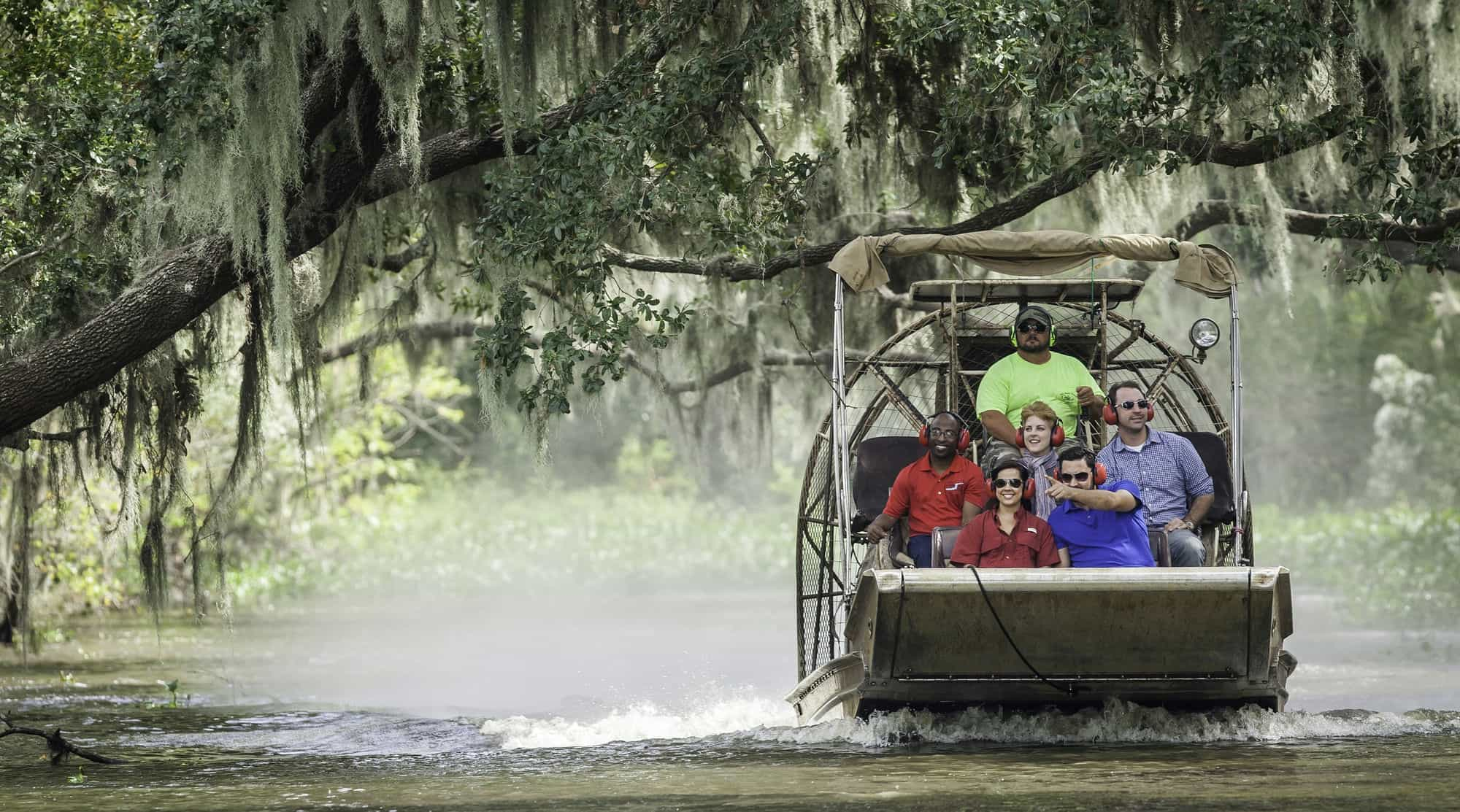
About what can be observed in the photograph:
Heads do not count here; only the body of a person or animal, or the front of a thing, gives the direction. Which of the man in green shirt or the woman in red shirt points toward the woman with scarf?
the man in green shirt

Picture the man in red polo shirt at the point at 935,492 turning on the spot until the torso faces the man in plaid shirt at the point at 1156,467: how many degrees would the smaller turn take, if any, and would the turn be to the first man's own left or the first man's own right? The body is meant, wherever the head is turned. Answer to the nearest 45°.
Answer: approximately 90° to the first man's own left

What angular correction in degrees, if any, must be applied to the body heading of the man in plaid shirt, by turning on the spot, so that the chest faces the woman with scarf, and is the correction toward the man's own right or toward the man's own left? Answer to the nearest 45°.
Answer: approximately 45° to the man's own right

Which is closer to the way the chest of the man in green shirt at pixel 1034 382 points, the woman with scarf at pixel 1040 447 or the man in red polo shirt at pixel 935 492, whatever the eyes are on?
the woman with scarf

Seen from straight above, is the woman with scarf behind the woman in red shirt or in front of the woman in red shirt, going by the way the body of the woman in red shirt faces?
behind

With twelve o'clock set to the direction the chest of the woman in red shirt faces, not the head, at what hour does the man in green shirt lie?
The man in green shirt is roughly at 6 o'clock from the woman in red shirt.
